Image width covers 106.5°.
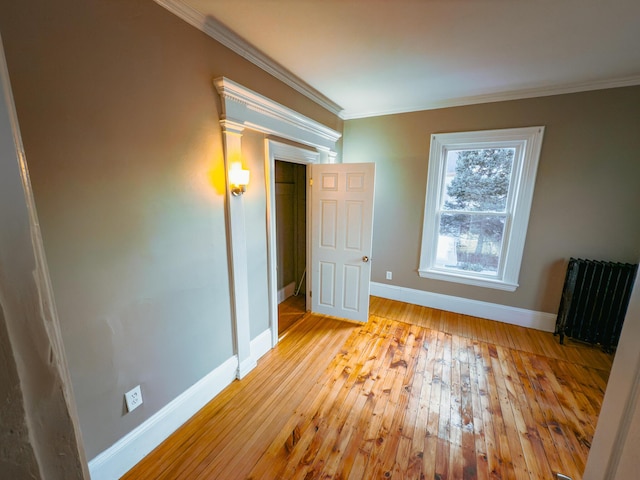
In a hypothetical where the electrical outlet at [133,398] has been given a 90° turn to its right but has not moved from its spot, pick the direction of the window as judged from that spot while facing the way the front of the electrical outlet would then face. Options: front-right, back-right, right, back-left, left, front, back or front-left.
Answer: back-left

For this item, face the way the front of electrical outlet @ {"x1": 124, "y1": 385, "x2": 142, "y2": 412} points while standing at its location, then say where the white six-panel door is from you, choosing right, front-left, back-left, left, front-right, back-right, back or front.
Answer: front-left

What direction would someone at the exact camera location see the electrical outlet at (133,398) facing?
facing the viewer and to the right of the viewer

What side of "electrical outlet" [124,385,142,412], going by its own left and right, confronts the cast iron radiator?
front

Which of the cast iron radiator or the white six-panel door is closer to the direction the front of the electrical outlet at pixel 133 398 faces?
the cast iron radiator

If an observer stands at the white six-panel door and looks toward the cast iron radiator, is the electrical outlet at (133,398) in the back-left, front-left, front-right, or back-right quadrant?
back-right
